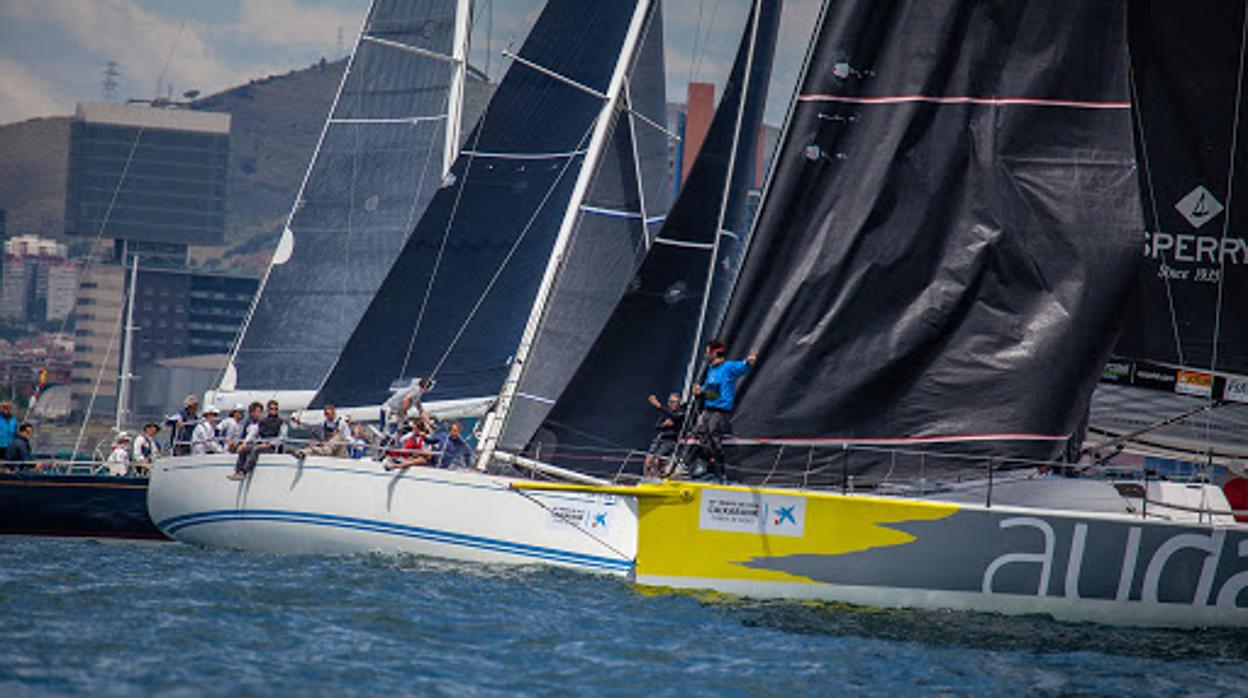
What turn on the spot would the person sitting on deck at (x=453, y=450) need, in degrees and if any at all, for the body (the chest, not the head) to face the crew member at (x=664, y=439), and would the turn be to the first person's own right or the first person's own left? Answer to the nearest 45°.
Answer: approximately 45° to the first person's own left

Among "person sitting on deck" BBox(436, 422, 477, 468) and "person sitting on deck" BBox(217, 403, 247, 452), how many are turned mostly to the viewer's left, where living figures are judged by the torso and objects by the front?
0

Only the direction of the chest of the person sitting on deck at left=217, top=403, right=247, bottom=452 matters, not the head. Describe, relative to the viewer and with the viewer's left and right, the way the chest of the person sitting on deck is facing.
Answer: facing the viewer and to the right of the viewer

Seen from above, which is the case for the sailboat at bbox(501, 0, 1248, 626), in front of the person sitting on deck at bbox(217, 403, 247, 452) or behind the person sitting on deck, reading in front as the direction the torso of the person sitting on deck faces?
in front

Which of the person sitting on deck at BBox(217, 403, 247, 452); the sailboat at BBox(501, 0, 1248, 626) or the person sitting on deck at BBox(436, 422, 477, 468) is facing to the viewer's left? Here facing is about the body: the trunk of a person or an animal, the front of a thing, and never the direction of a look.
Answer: the sailboat

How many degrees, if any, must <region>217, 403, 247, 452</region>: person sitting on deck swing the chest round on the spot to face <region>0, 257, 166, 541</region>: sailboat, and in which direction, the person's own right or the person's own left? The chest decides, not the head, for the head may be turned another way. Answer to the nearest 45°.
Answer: approximately 135° to the person's own right

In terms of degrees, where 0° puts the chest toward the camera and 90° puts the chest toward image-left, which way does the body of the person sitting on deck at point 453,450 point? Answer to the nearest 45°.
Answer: approximately 0°

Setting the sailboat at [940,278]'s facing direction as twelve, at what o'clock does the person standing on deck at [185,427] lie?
The person standing on deck is roughly at 1 o'clock from the sailboat.

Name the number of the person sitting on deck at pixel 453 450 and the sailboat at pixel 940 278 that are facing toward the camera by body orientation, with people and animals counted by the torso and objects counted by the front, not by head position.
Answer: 1

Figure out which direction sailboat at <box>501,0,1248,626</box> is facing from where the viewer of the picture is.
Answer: facing to the left of the viewer

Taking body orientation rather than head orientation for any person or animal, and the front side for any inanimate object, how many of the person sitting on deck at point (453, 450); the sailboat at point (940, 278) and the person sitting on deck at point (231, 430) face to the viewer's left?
1
